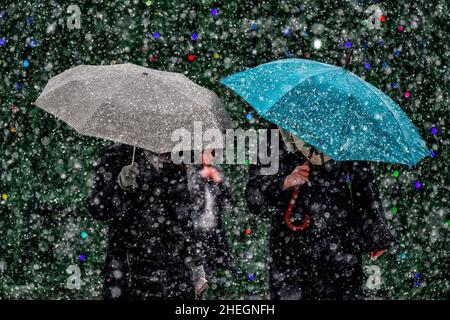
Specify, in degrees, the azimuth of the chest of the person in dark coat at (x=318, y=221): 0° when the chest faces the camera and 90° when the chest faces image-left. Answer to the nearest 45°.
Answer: approximately 0°

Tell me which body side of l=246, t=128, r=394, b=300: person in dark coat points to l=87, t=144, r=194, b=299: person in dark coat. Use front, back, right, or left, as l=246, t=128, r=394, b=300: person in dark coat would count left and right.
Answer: right

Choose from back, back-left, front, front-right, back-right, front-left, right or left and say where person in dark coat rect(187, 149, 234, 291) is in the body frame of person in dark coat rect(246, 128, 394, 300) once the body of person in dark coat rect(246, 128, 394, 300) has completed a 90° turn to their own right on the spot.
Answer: front
